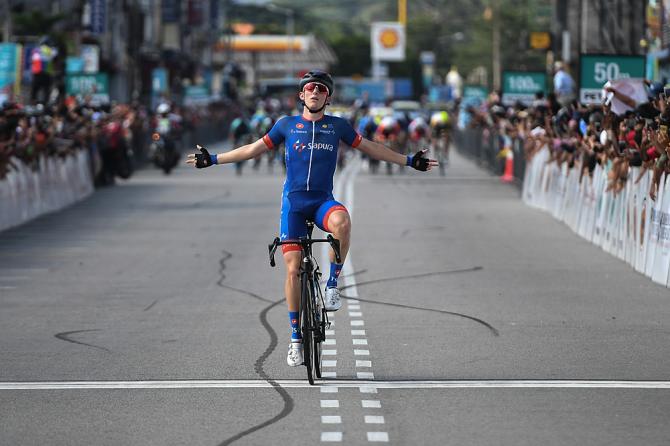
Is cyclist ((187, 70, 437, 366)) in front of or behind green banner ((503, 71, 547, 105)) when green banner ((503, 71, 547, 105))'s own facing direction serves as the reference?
in front

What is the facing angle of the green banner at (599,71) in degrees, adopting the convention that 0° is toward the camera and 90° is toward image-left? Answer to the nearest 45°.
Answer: approximately 0°

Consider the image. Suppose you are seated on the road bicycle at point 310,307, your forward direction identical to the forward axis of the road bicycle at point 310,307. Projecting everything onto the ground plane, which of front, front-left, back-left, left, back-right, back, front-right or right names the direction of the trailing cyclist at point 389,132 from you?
back

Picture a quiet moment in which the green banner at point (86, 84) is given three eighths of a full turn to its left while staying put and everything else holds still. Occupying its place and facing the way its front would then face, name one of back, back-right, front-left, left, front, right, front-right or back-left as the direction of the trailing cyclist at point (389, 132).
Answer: front-right

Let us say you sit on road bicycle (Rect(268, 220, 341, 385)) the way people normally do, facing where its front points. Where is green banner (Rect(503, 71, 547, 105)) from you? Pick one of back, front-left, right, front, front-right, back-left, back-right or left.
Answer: back

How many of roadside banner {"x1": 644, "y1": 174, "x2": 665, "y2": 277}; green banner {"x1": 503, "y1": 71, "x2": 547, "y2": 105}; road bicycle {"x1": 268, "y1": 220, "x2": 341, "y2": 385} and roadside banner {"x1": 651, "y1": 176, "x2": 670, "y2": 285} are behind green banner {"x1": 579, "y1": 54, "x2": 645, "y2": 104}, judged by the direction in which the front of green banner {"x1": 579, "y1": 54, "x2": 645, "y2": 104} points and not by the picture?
1

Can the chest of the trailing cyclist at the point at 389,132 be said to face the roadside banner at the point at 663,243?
yes

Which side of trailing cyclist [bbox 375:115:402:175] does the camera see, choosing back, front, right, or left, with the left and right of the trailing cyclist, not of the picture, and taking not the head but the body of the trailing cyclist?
front

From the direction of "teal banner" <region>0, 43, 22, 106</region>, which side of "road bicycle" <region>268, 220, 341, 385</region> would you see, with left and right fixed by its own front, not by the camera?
back

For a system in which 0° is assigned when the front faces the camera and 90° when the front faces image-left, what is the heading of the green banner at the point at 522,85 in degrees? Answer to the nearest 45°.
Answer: approximately 0°

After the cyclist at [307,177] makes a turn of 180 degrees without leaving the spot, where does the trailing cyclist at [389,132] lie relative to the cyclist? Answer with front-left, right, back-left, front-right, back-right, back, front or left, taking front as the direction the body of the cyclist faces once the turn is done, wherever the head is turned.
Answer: front
